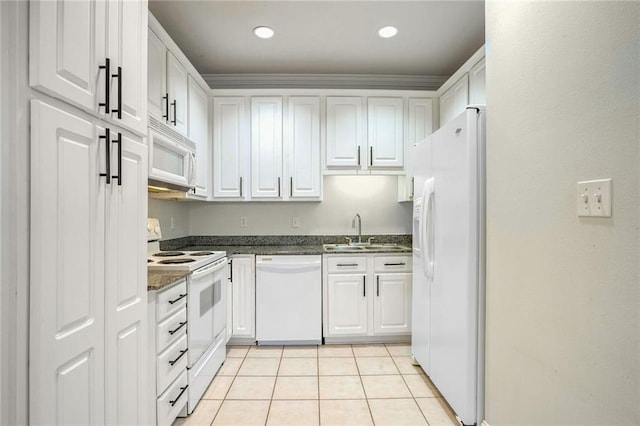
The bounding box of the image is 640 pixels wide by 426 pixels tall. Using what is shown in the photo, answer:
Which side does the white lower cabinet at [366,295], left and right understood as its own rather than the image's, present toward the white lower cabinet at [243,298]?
right

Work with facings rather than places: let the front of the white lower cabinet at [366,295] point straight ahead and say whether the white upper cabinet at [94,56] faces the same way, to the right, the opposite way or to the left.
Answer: to the left

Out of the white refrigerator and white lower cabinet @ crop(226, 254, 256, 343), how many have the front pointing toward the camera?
1

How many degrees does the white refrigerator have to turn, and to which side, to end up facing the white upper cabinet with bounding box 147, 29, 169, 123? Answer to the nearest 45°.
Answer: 0° — it already faces it

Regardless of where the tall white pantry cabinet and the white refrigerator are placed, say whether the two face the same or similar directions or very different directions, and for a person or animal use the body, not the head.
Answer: very different directions

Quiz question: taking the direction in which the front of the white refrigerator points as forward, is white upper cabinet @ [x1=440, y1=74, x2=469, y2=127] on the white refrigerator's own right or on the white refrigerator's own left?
on the white refrigerator's own right

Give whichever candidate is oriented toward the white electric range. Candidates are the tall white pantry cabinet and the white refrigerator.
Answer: the white refrigerator

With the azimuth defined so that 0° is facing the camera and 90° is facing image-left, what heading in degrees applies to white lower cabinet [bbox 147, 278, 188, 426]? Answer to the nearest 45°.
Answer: approximately 315°
